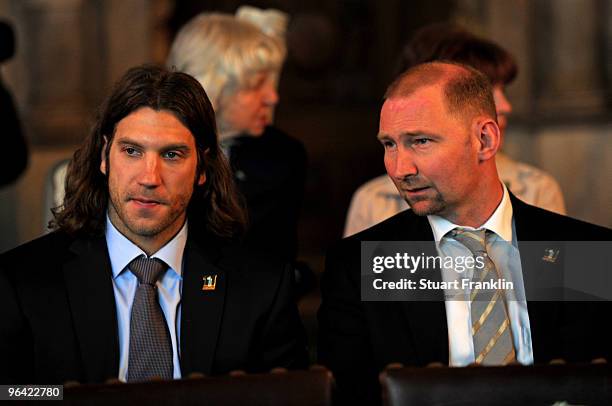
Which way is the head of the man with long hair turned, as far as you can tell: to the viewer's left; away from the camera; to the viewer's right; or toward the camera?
toward the camera

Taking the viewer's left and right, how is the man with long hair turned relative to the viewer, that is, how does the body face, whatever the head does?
facing the viewer

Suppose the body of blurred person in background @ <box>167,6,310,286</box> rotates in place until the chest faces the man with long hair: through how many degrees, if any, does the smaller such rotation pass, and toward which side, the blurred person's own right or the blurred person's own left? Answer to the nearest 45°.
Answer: approximately 90° to the blurred person's own right

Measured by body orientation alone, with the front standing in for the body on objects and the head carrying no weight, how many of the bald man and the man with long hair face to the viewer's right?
0

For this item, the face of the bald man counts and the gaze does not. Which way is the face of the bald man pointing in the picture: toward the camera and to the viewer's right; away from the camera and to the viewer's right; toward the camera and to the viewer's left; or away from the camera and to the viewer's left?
toward the camera and to the viewer's left

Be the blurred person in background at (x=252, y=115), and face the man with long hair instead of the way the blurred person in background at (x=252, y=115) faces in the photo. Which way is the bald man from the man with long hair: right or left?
left

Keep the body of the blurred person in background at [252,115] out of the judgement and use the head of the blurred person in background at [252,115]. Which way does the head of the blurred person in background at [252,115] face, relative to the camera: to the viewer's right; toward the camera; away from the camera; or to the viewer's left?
to the viewer's right

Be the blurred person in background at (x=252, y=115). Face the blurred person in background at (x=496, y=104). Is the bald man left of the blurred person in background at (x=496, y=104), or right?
right

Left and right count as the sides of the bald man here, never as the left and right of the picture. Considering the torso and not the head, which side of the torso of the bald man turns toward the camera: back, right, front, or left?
front
